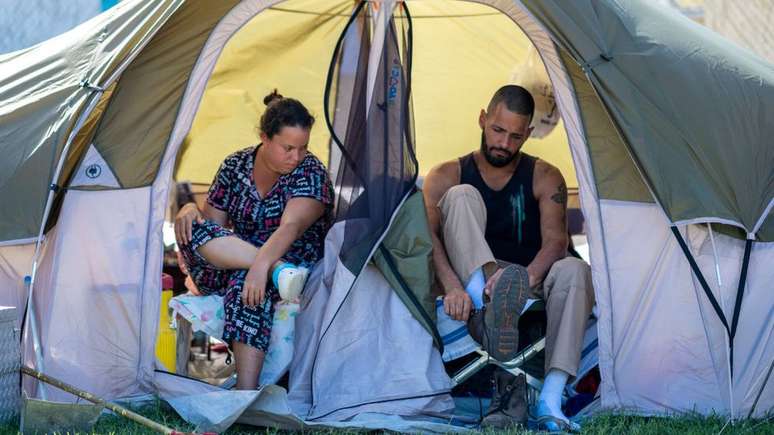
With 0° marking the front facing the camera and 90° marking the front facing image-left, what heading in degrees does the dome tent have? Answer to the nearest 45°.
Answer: approximately 0°

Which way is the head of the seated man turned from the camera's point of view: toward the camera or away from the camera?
toward the camera

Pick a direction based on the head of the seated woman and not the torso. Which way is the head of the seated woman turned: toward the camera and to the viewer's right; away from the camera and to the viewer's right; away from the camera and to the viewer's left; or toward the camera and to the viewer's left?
toward the camera and to the viewer's right

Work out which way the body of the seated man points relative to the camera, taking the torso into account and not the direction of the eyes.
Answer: toward the camera

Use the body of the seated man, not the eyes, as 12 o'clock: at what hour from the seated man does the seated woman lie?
The seated woman is roughly at 3 o'clock from the seated man.
